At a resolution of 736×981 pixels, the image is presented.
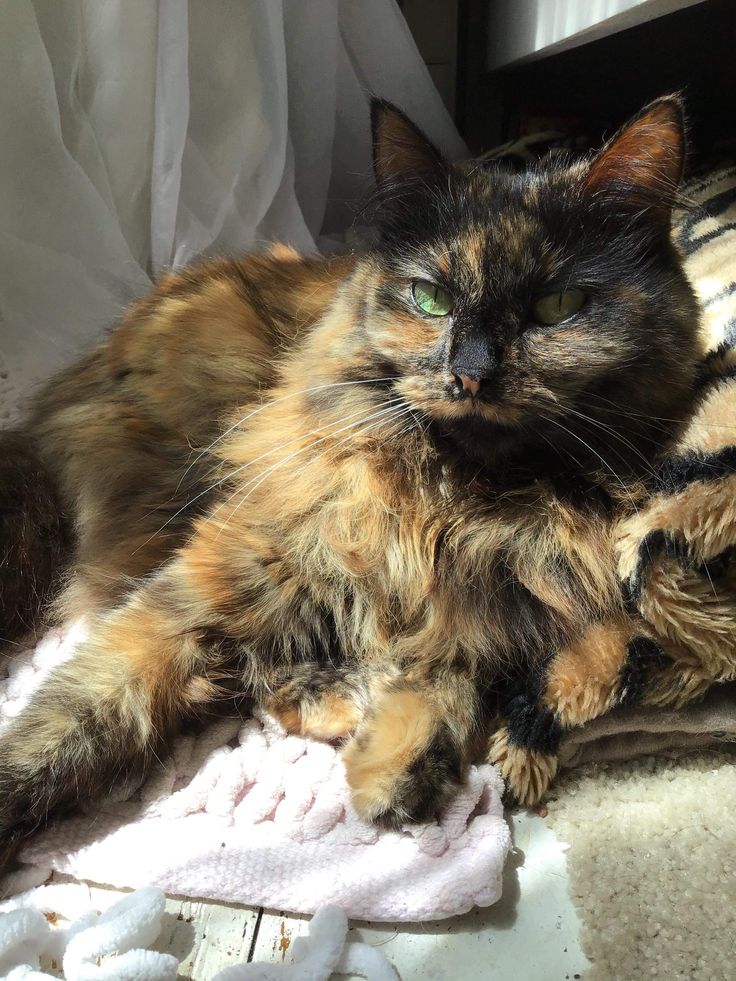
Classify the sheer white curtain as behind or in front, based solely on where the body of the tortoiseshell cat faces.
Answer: behind

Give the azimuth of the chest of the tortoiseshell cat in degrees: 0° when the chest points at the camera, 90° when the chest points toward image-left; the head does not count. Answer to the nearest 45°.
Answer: approximately 315°
